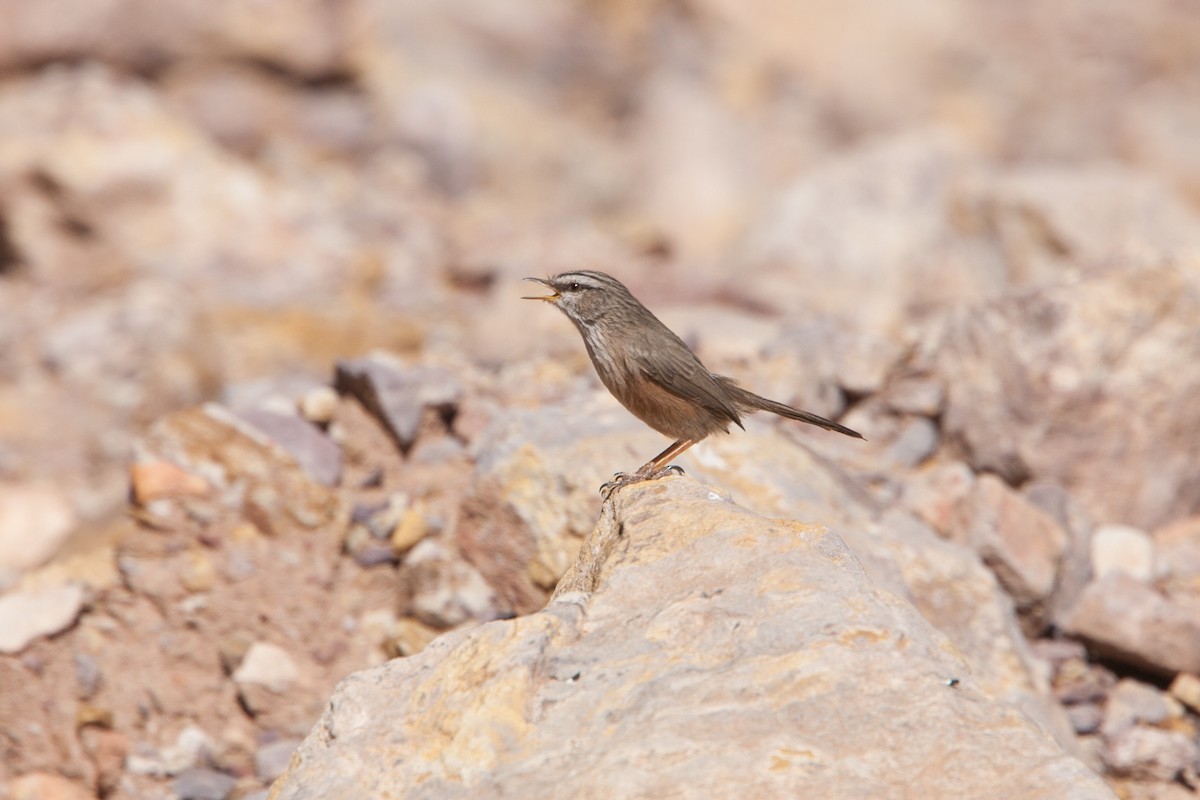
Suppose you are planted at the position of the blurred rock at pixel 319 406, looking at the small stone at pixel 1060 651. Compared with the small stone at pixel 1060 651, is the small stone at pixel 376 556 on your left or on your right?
right

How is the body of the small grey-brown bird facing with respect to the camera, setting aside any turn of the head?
to the viewer's left

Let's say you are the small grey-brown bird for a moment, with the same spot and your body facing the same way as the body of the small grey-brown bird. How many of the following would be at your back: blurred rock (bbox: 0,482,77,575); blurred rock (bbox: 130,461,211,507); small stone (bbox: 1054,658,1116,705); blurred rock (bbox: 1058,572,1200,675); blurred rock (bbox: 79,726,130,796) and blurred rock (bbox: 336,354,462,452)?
2

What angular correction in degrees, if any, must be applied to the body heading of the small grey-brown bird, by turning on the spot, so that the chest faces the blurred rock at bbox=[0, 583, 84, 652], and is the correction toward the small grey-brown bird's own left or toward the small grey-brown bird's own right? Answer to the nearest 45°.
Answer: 0° — it already faces it

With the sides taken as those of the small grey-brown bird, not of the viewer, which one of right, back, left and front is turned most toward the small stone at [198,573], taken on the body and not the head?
front

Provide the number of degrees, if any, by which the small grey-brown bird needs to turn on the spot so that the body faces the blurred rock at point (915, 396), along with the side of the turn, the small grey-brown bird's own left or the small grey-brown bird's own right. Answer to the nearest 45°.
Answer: approximately 135° to the small grey-brown bird's own right

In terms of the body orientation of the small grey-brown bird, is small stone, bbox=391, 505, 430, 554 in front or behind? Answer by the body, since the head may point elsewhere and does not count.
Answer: in front

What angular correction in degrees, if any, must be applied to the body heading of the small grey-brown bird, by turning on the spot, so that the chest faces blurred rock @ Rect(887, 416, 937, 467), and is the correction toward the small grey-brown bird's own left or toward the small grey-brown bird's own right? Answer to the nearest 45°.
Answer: approximately 135° to the small grey-brown bird's own right

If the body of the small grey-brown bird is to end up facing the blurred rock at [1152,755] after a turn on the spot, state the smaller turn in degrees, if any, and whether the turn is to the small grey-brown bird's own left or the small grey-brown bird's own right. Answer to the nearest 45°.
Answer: approximately 180°

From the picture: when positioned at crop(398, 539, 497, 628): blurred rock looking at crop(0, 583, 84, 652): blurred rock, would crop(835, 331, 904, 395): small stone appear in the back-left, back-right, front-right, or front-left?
back-right

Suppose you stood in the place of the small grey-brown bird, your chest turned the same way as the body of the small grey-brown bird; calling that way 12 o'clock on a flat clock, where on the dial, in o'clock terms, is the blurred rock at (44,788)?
The blurred rock is roughly at 11 o'clock from the small grey-brown bird.

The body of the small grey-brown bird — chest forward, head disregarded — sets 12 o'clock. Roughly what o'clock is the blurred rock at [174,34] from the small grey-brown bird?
The blurred rock is roughly at 2 o'clock from the small grey-brown bird.

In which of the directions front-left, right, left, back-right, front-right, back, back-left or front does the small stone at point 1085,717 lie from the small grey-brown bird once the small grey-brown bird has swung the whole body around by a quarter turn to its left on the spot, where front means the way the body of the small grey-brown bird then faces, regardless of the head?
left
